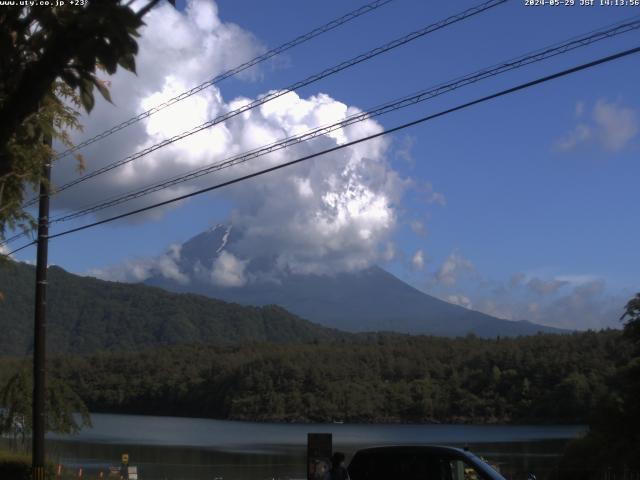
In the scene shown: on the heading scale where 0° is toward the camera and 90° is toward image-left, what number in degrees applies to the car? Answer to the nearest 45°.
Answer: approximately 270°

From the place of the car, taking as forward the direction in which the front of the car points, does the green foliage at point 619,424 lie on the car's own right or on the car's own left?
on the car's own left

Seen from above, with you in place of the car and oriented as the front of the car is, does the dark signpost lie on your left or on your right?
on your left

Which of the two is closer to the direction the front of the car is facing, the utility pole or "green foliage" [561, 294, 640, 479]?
the green foliage

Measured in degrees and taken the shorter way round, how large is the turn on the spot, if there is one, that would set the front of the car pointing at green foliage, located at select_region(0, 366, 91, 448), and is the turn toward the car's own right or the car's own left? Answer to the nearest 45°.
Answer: approximately 135° to the car's own left
